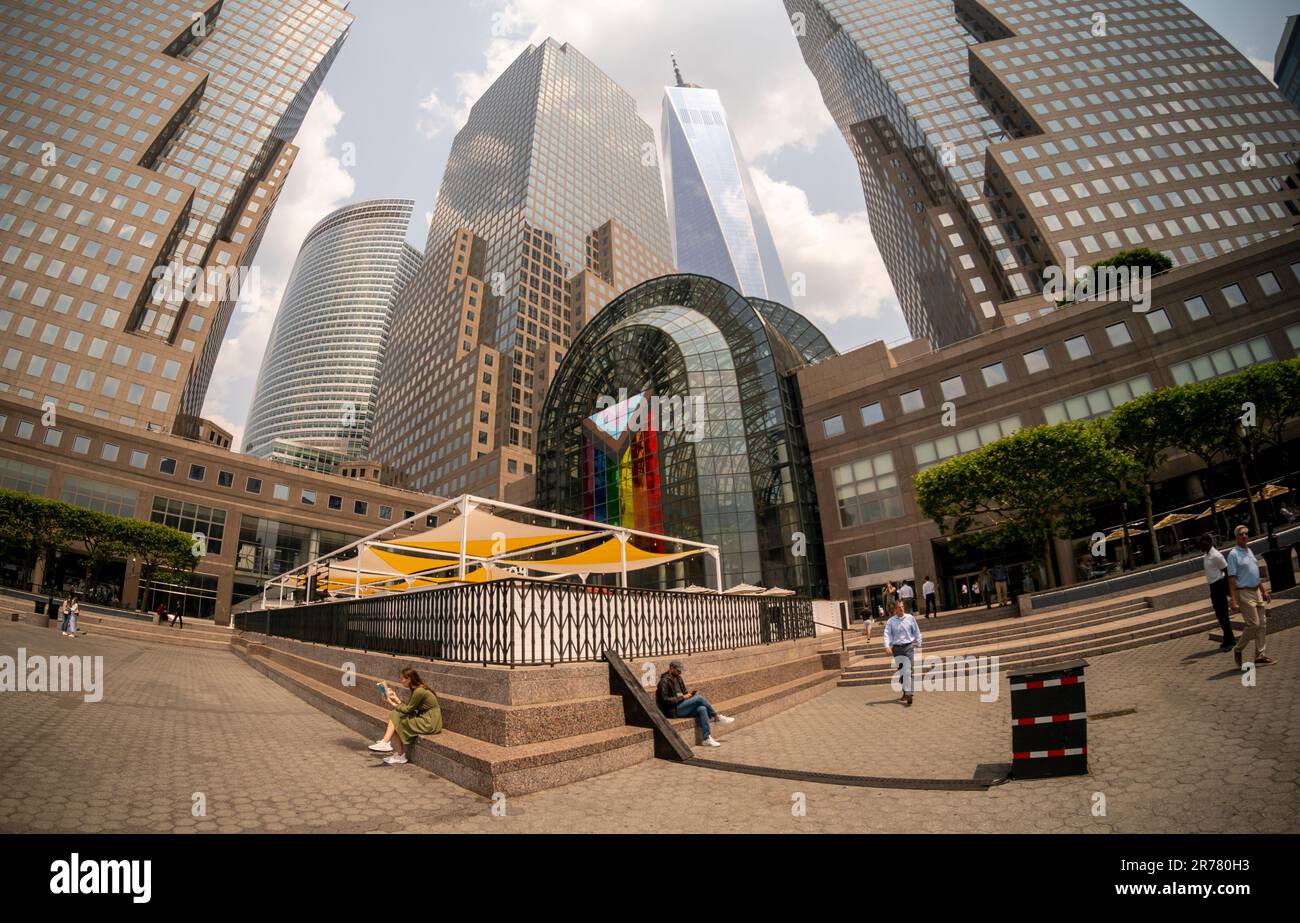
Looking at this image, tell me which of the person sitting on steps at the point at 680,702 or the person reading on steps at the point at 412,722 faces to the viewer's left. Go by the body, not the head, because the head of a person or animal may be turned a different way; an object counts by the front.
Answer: the person reading on steps at the point at 412,722

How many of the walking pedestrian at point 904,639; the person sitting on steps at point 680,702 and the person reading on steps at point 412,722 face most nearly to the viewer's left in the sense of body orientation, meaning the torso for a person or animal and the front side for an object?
1

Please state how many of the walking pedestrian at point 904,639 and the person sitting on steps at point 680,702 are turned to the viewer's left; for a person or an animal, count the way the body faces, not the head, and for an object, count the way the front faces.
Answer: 0

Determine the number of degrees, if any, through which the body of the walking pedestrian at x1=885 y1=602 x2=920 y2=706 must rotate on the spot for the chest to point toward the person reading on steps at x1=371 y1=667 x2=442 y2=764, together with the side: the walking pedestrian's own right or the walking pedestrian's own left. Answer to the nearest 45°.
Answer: approximately 45° to the walking pedestrian's own right

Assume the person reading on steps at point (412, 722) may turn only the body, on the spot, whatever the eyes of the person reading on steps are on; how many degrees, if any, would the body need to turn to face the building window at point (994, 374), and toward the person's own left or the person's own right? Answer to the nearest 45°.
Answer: approximately 135° to the person's own right

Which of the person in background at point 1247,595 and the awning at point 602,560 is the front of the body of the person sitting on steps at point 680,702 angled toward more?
the person in background

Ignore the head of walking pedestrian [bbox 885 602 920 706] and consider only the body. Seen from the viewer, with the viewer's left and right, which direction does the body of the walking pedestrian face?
facing the viewer

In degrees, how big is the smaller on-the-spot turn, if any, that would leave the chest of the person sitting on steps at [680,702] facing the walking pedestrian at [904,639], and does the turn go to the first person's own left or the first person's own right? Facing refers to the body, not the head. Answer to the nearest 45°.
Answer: approximately 90° to the first person's own left

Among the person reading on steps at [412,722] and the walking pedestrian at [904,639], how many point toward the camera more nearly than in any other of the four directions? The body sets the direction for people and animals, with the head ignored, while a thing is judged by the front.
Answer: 1

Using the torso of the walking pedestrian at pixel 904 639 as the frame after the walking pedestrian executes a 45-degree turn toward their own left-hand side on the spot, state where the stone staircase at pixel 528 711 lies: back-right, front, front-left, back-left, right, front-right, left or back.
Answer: right

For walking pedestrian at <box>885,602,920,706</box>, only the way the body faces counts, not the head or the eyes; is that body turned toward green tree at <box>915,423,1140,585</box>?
no

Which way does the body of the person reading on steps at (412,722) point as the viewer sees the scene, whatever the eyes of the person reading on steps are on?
to the viewer's left

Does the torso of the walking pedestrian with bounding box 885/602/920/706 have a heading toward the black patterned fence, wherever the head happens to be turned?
no

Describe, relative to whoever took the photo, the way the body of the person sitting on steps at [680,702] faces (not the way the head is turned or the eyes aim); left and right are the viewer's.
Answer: facing the viewer and to the right of the viewer

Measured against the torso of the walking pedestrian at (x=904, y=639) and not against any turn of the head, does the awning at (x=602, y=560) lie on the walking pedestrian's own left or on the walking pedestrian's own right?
on the walking pedestrian's own right

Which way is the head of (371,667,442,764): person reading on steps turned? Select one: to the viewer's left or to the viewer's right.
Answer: to the viewer's left

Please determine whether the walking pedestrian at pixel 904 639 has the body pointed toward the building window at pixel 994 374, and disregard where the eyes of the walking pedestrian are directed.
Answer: no

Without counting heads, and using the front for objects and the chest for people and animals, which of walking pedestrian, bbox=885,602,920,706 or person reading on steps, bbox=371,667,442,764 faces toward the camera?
the walking pedestrian
